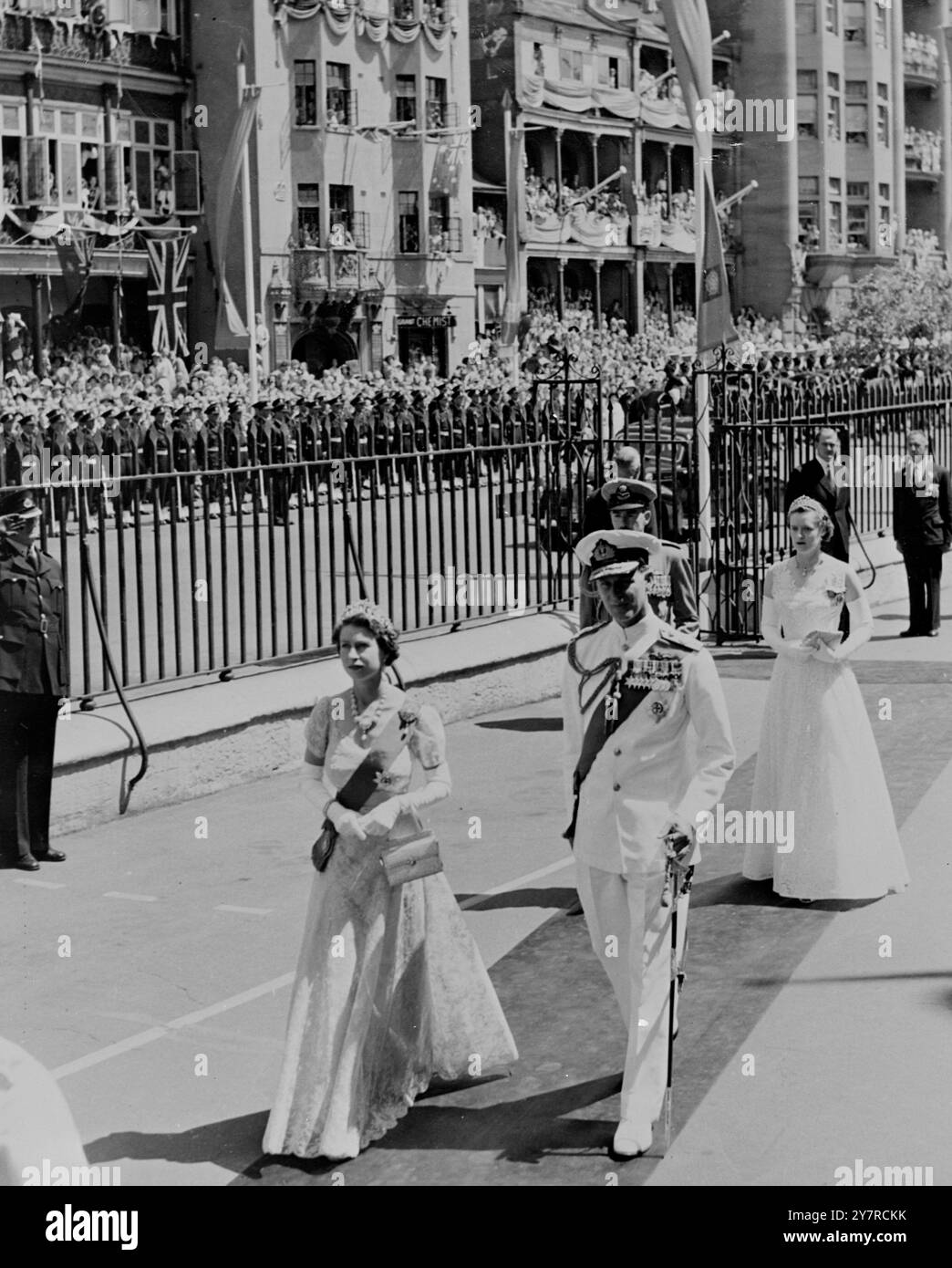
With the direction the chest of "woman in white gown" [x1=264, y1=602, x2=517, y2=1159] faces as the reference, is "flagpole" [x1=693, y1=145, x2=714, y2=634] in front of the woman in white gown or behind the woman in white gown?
behind

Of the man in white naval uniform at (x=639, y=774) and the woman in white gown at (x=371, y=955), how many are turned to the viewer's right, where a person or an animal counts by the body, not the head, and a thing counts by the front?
0

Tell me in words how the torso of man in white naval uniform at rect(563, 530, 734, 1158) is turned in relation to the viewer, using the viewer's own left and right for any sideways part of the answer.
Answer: facing the viewer and to the left of the viewer

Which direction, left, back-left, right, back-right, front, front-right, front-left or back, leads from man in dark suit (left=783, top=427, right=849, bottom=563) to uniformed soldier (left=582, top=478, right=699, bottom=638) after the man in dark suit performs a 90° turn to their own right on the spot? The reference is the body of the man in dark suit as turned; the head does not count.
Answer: front-left

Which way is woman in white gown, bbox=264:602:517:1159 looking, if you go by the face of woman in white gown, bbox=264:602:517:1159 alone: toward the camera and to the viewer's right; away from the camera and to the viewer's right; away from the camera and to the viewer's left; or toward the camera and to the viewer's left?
toward the camera and to the viewer's left

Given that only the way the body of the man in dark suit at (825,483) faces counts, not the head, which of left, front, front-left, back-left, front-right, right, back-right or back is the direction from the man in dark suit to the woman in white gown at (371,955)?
front-right

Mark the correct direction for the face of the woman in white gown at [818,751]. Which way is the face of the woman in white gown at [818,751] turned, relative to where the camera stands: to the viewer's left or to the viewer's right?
to the viewer's left

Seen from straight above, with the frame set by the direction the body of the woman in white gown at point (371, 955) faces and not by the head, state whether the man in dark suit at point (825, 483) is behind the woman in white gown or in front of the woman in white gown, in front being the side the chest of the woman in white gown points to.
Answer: behind

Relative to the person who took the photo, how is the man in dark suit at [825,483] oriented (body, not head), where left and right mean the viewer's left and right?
facing the viewer and to the right of the viewer

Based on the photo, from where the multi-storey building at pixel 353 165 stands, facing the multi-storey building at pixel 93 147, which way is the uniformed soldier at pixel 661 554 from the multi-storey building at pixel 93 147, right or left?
left
